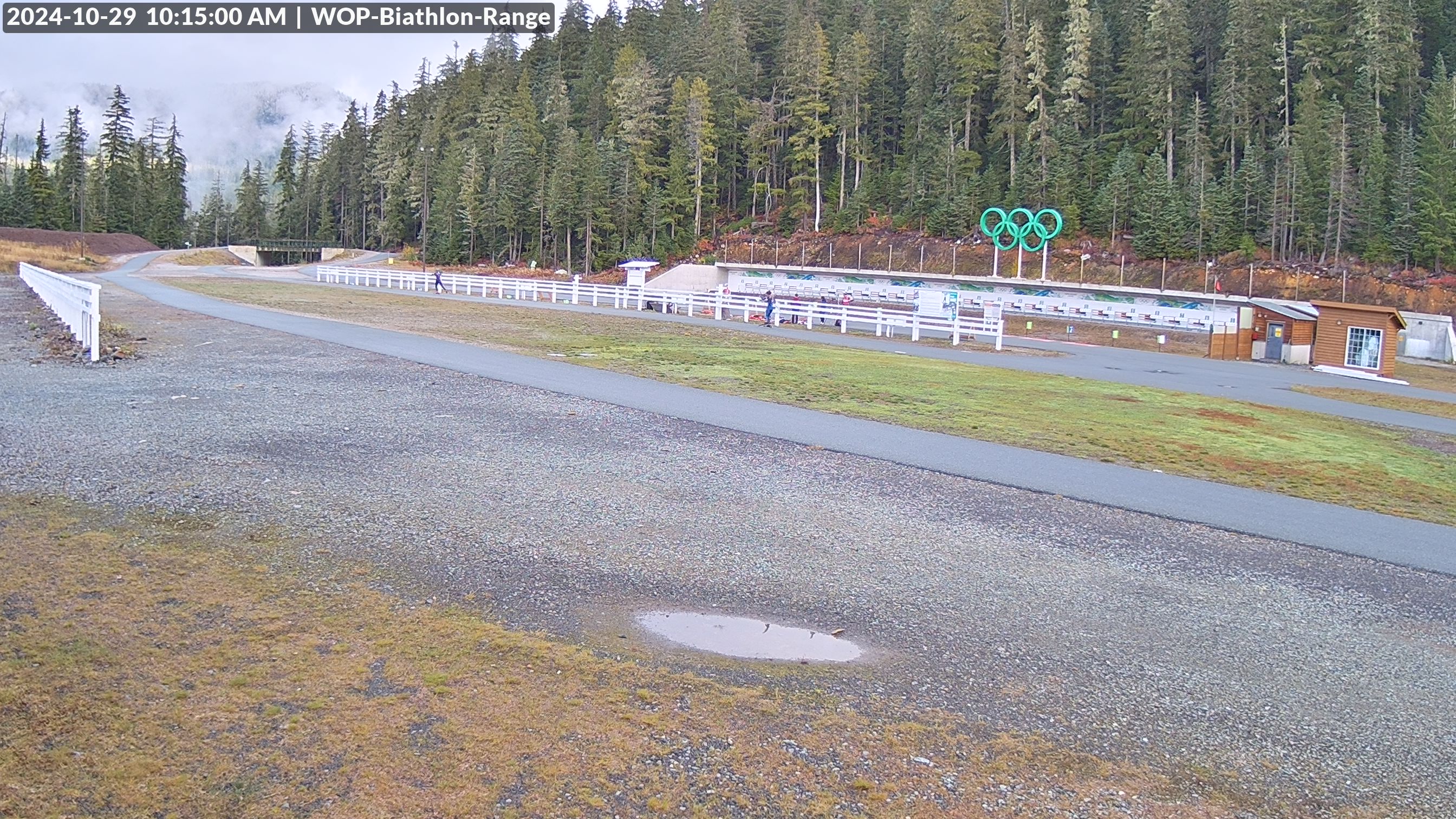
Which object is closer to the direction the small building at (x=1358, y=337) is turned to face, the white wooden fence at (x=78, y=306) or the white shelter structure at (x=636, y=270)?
the white wooden fence

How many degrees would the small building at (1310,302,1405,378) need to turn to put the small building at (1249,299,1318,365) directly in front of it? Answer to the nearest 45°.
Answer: approximately 135° to its right

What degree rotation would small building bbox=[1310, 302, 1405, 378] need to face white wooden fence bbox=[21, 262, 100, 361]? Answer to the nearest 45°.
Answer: approximately 45° to its right

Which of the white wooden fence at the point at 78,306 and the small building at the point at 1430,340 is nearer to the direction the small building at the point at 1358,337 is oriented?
the white wooden fence

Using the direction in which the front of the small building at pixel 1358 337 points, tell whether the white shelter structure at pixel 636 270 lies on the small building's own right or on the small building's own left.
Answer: on the small building's own right

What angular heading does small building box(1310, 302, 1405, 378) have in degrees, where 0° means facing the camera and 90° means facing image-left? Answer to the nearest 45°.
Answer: approximately 0°

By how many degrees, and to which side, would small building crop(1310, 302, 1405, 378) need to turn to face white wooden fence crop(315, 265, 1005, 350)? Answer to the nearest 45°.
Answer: approximately 90° to its right
